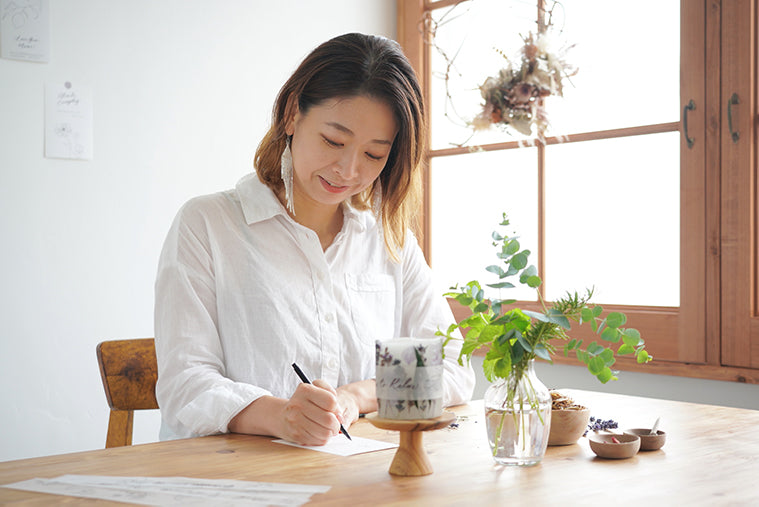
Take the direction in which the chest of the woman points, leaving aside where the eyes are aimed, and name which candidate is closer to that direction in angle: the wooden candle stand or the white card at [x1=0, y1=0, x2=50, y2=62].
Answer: the wooden candle stand

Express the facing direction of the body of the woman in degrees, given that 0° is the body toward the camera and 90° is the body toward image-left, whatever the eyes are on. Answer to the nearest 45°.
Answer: approximately 315°

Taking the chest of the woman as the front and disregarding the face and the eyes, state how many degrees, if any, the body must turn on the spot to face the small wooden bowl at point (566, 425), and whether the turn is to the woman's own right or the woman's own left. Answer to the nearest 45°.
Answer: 0° — they already face it

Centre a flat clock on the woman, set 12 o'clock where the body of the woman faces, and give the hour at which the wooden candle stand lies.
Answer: The wooden candle stand is roughly at 1 o'clock from the woman.

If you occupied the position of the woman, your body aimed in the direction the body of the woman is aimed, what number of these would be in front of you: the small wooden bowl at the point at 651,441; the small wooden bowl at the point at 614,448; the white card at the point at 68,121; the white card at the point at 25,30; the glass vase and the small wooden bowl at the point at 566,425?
4

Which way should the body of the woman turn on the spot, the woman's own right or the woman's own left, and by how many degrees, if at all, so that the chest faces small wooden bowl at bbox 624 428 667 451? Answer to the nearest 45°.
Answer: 0° — they already face it

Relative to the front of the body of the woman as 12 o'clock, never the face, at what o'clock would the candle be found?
The candle is roughly at 1 o'clock from the woman.

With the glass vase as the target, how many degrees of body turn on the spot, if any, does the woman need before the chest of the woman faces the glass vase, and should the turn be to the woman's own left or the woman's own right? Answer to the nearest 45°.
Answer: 0° — they already face it
